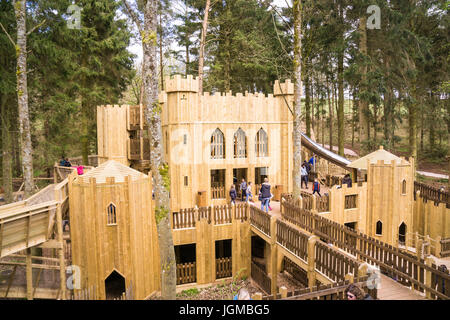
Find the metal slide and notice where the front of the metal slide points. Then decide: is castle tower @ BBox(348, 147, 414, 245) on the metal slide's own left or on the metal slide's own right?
on the metal slide's own right

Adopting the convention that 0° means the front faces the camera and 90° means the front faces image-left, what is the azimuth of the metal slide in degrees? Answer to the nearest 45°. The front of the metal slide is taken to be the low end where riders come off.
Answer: approximately 270°

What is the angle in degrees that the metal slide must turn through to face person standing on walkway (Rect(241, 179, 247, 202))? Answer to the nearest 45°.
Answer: approximately 135° to its right

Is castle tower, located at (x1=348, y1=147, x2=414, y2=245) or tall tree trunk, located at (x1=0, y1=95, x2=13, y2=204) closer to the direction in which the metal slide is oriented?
the castle tower

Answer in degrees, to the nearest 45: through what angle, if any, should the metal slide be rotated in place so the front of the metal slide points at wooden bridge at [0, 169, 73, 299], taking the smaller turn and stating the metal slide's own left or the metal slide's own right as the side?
approximately 135° to the metal slide's own right

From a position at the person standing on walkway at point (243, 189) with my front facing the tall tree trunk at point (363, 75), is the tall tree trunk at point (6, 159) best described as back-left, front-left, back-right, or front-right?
back-left

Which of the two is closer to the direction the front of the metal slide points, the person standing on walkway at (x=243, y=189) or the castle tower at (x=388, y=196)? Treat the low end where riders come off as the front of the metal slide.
the castle tower
